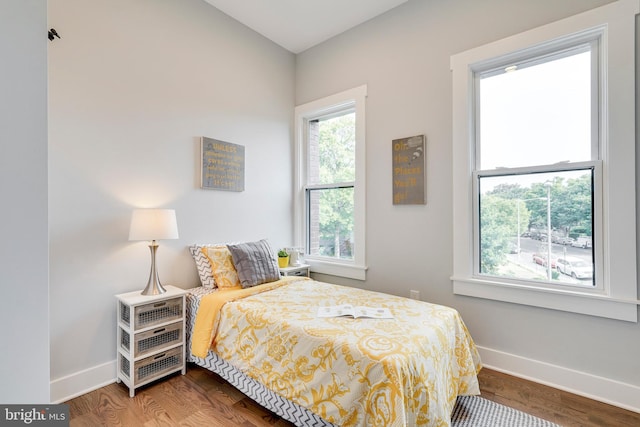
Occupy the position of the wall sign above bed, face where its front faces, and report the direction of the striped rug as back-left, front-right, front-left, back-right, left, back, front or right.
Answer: front

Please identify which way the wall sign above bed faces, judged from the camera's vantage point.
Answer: facing the viewer and to the right of the viewer

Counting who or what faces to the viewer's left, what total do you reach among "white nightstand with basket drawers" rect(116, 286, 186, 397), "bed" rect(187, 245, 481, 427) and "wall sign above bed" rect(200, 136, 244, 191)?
0

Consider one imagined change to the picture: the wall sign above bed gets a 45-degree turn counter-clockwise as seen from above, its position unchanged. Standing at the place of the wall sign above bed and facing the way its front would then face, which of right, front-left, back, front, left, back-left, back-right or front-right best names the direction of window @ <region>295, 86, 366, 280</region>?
front

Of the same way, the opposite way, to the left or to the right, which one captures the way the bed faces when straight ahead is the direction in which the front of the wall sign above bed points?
the same way

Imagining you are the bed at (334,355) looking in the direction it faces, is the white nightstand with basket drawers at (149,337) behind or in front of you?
behind

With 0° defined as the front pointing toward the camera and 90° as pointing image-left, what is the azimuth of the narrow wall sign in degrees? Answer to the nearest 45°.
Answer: approximately 45°

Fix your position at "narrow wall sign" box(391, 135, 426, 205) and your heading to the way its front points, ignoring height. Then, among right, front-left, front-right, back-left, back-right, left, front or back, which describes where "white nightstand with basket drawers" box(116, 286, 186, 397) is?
front

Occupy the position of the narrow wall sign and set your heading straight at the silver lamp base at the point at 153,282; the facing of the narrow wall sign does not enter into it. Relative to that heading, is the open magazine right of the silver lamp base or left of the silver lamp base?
left

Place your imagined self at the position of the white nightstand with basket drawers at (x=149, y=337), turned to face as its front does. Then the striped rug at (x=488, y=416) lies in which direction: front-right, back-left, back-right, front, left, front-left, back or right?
front

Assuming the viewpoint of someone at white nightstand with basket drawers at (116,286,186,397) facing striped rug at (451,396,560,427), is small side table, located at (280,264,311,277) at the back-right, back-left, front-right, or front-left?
front-left

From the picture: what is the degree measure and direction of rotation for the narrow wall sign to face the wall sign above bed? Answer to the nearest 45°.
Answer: approximately 45° to its right

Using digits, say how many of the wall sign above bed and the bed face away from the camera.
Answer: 0

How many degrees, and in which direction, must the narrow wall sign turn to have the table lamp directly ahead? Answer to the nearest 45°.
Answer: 0° — it already faces it

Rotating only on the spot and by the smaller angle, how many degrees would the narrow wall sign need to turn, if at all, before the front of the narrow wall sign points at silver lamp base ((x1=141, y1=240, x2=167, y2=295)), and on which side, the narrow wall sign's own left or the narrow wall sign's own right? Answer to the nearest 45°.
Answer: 0° — it already faces it

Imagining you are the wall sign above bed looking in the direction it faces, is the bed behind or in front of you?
in front

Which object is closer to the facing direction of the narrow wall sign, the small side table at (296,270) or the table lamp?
the table lamp

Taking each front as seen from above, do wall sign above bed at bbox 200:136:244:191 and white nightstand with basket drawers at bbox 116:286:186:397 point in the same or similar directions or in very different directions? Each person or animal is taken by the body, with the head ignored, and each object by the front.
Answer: same or similar directions
